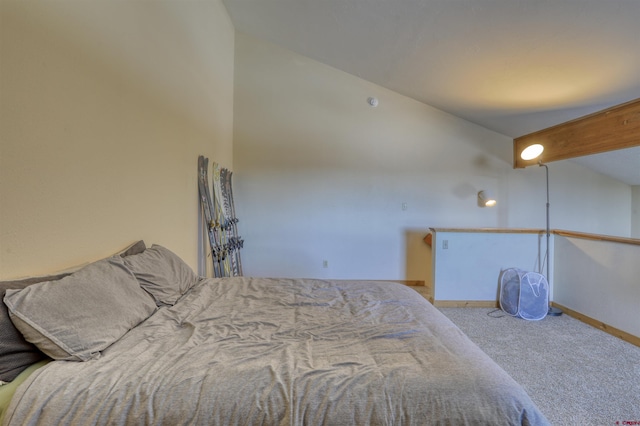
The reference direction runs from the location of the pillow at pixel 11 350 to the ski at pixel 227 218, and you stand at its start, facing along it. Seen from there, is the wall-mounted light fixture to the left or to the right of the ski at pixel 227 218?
right

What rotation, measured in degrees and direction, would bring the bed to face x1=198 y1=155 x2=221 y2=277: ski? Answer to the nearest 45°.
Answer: approximately 90° to its left

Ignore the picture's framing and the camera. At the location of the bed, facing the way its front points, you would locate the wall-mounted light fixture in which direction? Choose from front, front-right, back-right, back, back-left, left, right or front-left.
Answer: front-left

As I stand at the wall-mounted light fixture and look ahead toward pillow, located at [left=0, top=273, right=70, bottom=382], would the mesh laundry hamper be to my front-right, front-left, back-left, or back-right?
front-left

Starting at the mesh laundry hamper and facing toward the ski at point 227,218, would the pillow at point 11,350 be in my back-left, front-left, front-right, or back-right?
front-left

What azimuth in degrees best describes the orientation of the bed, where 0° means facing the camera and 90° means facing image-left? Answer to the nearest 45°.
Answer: approximately 270°

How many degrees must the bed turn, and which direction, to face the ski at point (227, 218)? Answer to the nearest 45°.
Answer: approximately 90° to its left

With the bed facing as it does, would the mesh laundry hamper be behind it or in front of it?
in front

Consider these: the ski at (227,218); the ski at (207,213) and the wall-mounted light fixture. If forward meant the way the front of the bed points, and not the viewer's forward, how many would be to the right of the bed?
0
